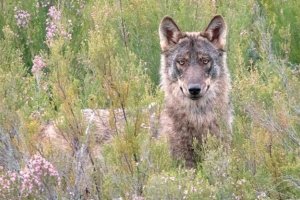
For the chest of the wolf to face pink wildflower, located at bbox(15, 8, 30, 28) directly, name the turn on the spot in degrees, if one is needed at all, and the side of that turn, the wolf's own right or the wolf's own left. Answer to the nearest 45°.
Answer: approximately 135° to the wolf's own right

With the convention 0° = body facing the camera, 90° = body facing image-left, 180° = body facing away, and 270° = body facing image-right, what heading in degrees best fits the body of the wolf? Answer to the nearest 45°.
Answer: approximately 0°
